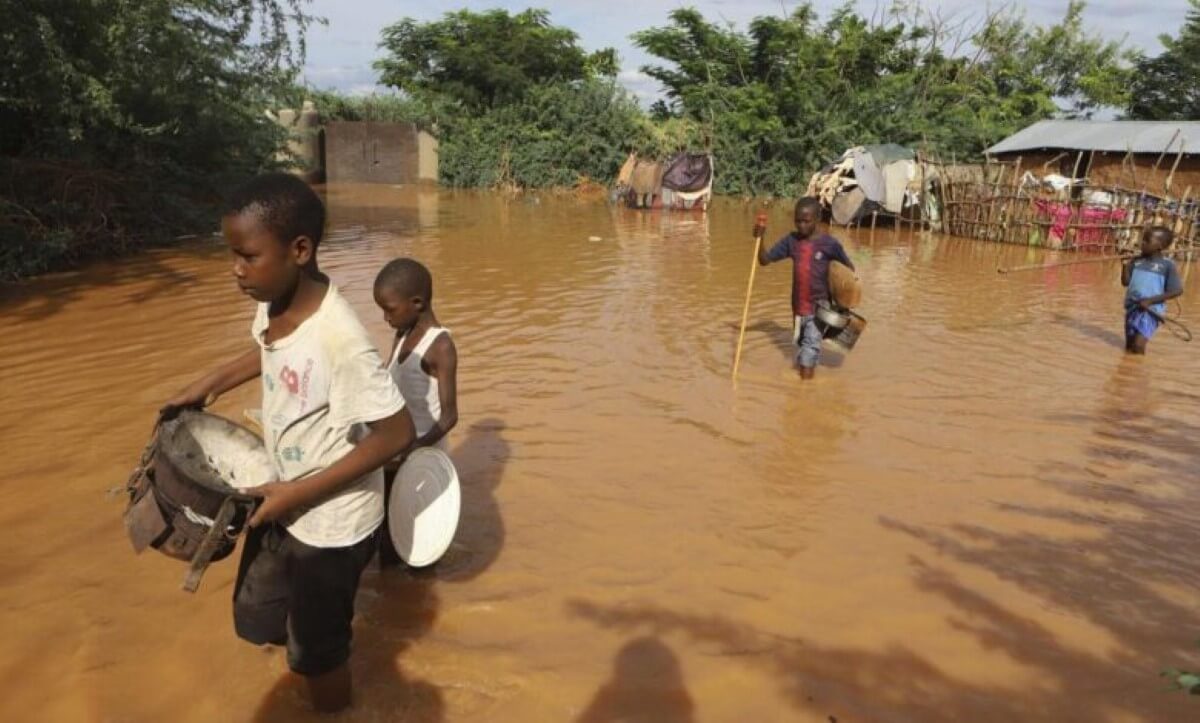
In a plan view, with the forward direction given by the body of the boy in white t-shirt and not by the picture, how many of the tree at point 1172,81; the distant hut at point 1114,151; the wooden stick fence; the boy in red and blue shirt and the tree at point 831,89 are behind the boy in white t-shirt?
5

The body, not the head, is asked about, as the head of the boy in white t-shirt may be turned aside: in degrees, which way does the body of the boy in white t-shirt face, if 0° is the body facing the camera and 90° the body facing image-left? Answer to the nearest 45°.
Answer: approximately 45°

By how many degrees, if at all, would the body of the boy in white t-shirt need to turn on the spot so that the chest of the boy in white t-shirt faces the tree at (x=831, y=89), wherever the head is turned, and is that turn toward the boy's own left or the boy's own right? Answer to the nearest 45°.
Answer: approximately 180°

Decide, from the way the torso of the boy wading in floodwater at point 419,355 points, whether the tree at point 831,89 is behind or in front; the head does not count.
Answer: behind

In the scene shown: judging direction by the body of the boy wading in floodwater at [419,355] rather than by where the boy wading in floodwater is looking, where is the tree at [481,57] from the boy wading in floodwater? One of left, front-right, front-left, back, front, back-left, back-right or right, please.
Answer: back-right

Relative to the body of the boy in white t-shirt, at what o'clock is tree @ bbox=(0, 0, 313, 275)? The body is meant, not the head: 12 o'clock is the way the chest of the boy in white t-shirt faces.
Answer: The tree is roughly at 4 o'clock from the boy in white t-shirt.

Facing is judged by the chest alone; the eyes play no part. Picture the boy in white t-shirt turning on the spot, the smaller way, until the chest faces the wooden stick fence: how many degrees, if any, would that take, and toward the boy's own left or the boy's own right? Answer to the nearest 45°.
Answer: approximately 180°

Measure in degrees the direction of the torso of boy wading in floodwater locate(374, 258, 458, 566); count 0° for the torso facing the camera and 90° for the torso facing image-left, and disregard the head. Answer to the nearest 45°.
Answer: approximately 45°

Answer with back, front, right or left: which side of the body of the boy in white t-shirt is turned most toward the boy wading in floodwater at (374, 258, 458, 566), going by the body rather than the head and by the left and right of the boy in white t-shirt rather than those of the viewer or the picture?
back

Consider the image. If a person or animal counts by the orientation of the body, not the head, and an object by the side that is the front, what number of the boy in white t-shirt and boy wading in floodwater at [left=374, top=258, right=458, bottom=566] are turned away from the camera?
0

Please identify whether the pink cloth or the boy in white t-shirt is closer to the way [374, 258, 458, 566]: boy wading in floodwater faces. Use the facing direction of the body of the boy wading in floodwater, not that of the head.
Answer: the boy in white t-shirt

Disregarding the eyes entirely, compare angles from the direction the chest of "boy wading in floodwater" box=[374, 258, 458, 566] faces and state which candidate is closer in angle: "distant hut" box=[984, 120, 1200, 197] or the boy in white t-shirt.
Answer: the boy in white t-shirt

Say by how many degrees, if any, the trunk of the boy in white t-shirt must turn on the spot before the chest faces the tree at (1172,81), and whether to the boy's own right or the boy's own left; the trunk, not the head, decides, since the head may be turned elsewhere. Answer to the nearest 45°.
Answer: approximately 180°
